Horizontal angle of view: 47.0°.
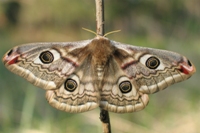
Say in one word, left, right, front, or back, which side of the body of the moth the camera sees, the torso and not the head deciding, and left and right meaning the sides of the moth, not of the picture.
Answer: back
